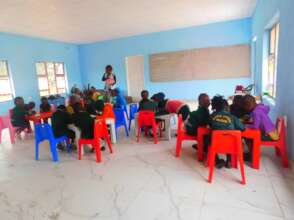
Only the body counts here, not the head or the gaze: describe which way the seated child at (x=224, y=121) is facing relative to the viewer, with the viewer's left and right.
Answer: facing away from the viewer

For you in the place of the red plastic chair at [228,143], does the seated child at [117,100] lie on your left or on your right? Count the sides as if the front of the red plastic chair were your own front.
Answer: on your left

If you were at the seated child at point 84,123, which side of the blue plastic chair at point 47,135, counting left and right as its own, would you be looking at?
right

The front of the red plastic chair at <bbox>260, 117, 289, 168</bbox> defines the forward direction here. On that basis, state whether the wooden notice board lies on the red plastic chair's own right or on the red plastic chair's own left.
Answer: on the red plastic chair's own right

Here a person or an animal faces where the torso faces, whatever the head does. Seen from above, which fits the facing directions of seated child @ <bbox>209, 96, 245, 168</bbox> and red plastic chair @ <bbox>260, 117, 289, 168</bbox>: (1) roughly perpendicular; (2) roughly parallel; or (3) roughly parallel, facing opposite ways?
roughly perpendicular

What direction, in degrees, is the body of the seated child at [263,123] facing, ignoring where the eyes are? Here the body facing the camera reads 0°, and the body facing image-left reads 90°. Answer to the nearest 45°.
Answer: approximately 90°

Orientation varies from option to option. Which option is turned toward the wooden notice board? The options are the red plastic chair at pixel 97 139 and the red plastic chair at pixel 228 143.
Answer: the red plastic chair at pixel 228 143

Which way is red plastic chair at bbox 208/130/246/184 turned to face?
away from the camera

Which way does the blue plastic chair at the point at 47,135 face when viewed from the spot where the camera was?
facing away from the viewer and to the right of the viewer

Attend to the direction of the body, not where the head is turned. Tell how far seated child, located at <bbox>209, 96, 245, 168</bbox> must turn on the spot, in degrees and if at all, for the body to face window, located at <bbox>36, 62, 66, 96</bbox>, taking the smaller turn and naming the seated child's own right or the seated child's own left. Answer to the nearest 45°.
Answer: approximately 45° to the seated child's own left

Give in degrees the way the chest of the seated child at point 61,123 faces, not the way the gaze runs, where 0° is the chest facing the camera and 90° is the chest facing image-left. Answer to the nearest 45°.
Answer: approximately 225°

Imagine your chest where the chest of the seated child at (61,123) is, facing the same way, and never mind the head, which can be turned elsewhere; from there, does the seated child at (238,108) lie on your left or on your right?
on your right

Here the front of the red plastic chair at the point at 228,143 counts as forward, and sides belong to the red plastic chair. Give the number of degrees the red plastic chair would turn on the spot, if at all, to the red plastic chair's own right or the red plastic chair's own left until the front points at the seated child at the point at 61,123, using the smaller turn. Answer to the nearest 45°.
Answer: approximately 90° to the red plastic chair's own left
